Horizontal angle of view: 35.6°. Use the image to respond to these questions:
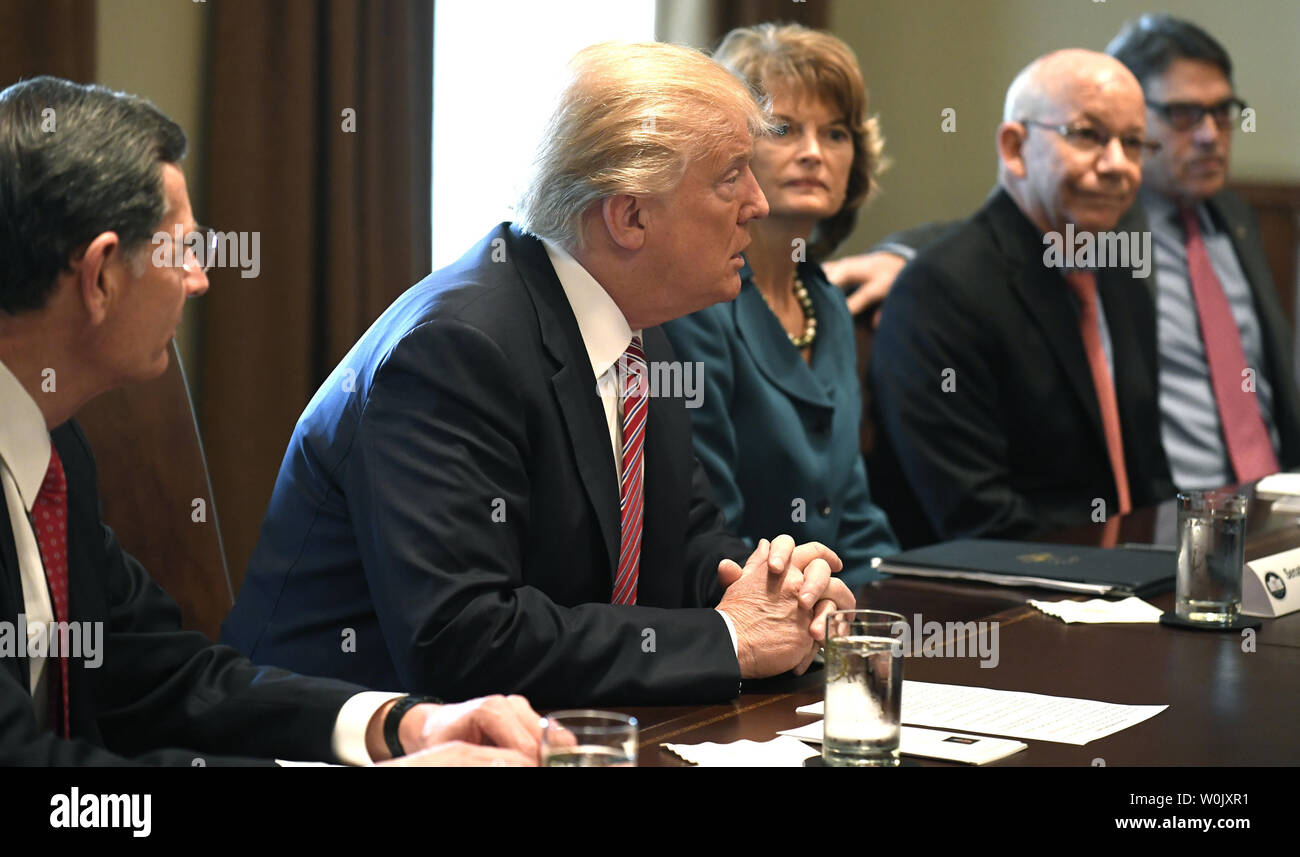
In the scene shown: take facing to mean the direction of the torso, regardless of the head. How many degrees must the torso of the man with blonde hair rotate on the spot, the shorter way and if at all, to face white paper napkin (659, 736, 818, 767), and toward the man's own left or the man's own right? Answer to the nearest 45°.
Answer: approximately 45° to the man's own right

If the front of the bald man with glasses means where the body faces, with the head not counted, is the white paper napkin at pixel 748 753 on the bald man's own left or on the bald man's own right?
on the bald man's own right

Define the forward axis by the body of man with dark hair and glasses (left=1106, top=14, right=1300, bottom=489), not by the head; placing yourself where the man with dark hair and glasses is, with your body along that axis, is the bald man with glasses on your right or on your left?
on your right

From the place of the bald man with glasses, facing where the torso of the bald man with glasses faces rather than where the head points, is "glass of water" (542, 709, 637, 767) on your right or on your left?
on your right

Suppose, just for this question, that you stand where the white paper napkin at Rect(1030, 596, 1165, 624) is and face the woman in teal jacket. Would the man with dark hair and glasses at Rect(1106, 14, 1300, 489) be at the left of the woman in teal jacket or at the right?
right

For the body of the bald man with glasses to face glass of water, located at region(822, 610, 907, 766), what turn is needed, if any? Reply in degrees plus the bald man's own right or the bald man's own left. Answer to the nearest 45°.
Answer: approximately 45° to the bald man's own right

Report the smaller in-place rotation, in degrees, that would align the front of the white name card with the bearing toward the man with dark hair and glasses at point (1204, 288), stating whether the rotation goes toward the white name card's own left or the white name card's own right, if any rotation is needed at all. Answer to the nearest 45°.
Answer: approximately 135° to the white name card's own left

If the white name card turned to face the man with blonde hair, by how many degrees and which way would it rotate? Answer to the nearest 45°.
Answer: approximately 90° to its right
